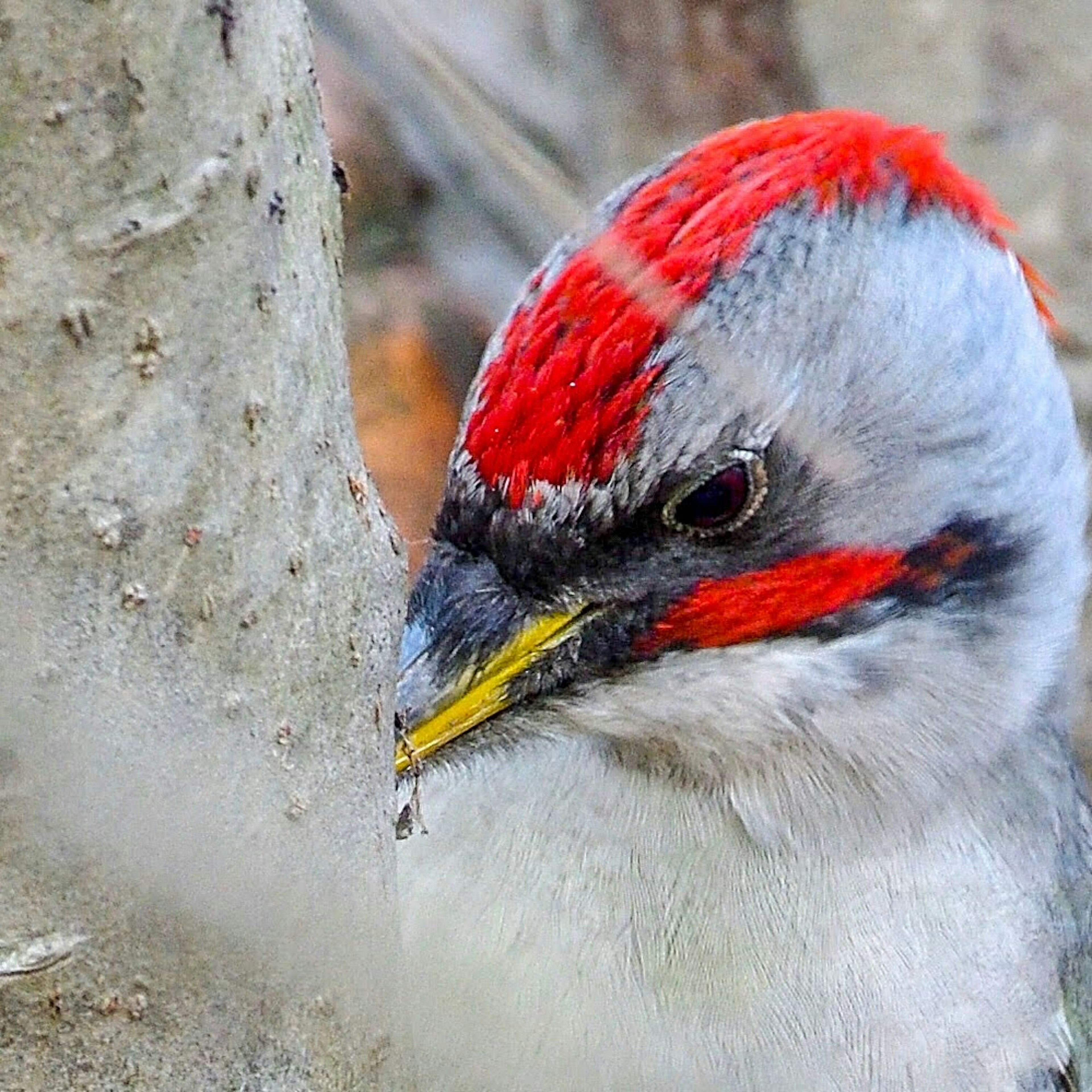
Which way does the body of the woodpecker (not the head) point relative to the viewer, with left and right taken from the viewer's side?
facing the viewer and to the left of the viewer
